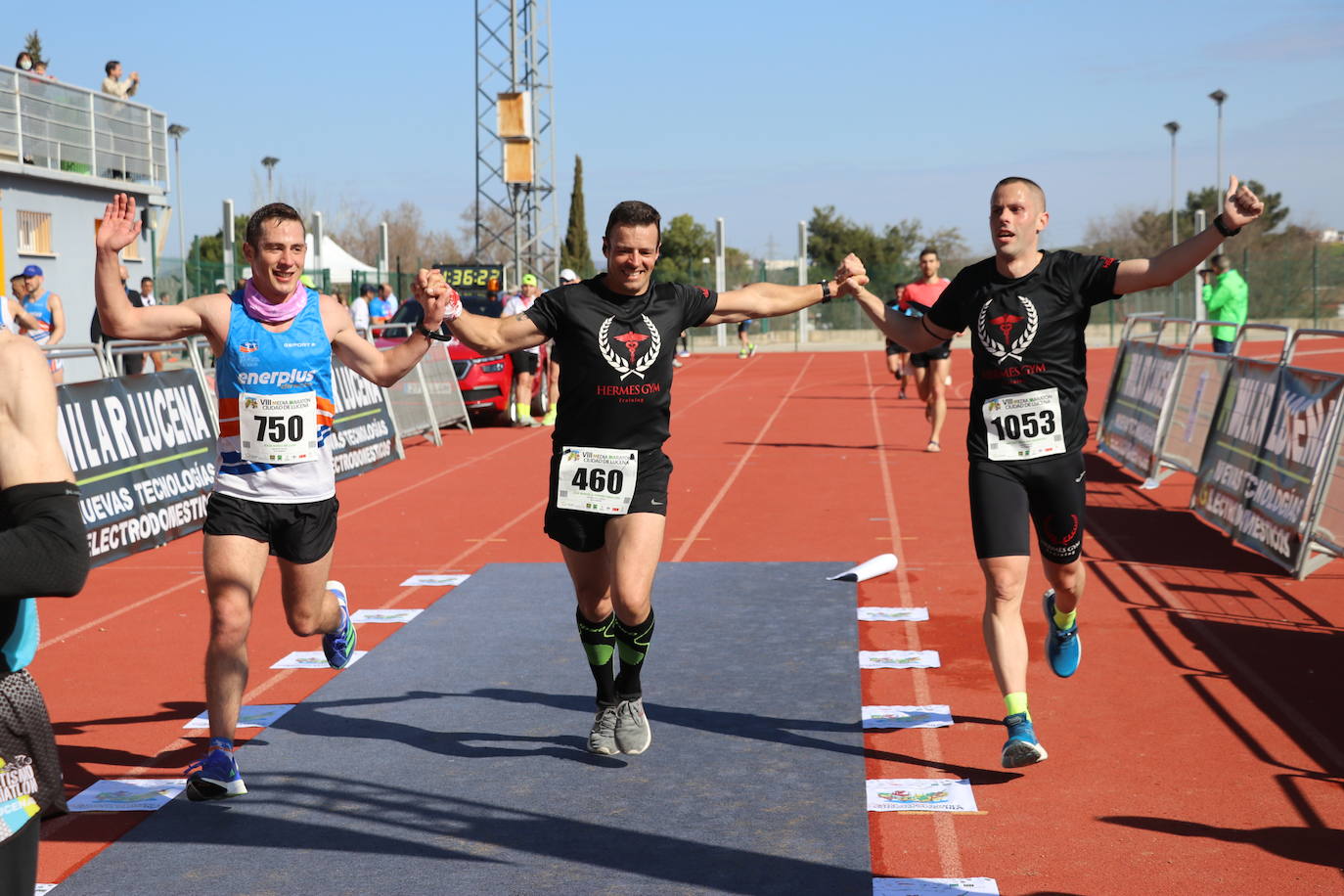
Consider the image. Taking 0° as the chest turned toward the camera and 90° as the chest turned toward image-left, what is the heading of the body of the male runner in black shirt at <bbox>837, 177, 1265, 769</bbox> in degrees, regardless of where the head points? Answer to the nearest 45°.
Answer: approximately 0°

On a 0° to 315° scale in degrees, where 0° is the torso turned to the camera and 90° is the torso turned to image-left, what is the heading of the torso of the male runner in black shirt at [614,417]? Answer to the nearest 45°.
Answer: approximately 0°

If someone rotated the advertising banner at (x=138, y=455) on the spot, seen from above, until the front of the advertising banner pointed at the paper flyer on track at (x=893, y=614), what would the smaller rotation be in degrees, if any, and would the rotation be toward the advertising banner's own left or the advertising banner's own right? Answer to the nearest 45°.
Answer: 0° — it already faces it

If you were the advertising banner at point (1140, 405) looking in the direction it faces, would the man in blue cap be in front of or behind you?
in front

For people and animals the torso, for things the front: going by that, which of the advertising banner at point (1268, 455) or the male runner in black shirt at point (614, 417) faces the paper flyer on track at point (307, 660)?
the advertising banner

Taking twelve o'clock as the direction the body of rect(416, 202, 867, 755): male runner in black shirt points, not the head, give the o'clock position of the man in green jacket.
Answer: The man in green jacket is roughly at 7 o'clock from the male runner in black shirt.

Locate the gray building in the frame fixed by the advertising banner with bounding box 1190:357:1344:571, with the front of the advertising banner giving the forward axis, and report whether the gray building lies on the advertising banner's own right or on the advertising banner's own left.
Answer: on the advertising banner's own right

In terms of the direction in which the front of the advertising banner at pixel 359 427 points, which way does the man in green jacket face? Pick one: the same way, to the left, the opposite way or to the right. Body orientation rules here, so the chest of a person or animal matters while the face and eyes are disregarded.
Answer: the opposite way

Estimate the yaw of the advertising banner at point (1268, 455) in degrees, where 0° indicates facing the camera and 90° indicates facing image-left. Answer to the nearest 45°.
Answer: approximately 45°

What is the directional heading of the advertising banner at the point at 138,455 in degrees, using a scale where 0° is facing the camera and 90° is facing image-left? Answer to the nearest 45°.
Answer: approximately 315°
